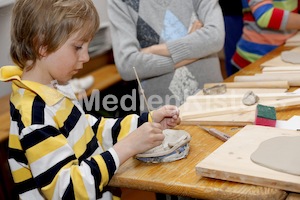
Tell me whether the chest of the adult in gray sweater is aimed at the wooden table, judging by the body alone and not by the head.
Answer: yes

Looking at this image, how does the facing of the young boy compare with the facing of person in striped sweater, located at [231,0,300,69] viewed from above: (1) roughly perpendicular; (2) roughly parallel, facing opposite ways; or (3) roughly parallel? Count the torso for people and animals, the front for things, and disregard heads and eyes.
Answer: roughly perpendicular

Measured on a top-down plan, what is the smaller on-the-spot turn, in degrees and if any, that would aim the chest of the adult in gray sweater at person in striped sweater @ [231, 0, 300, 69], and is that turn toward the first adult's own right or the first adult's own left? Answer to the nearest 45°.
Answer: approximately 135° to the first adult's own left

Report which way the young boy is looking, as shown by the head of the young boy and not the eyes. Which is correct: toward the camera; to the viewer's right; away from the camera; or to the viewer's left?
to the viewer's right

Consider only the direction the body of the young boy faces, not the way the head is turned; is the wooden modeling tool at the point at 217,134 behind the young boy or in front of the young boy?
in front

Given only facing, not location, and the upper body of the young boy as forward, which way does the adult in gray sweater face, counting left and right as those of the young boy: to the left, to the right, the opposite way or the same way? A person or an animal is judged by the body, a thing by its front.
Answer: to the right

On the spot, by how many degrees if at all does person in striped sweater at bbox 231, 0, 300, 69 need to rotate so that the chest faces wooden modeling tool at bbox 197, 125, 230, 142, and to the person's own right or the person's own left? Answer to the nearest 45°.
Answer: approximately 45° to the person's own right

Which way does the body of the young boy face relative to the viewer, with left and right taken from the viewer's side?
facing to the right of the viewer

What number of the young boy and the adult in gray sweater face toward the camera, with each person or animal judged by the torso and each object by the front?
1

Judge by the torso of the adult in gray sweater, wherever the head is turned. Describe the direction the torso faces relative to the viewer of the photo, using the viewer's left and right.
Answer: facing the viewer

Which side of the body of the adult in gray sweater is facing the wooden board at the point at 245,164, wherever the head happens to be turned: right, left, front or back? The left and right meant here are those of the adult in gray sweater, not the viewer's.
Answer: front

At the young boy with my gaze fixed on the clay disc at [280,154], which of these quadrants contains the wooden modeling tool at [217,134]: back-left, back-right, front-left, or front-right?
front-left
